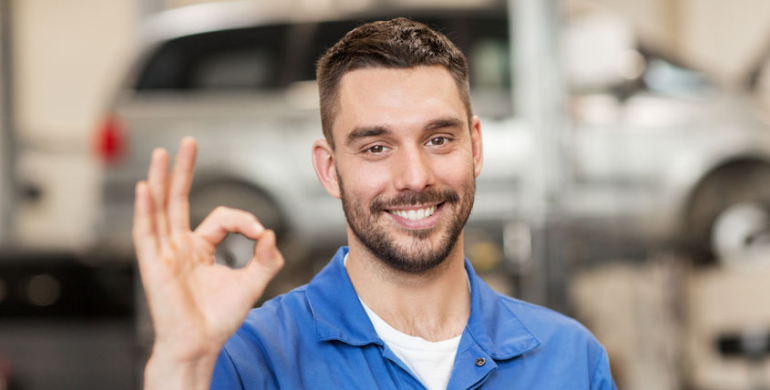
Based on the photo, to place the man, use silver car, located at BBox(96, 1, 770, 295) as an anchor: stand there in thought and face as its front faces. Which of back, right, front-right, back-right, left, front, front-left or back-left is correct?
right

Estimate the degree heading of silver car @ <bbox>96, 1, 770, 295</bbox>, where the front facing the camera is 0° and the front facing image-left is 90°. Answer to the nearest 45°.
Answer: approximately 270°

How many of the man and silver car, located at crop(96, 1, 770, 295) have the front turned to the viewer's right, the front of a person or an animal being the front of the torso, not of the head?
1

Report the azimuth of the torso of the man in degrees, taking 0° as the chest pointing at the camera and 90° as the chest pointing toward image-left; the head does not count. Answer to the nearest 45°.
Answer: approximately 0°

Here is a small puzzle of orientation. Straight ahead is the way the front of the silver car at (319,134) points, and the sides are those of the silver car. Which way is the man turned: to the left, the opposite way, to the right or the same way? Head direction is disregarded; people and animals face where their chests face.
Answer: to the right

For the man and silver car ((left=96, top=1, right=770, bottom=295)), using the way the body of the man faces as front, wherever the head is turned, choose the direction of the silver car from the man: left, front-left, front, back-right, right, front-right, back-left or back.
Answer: back

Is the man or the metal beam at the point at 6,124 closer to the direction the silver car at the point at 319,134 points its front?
the man

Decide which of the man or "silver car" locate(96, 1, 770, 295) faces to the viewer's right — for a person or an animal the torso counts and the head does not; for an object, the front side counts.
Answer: the silver car

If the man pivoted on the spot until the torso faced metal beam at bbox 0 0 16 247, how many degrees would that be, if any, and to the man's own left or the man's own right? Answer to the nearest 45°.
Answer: approximately 135° to the man's own right
